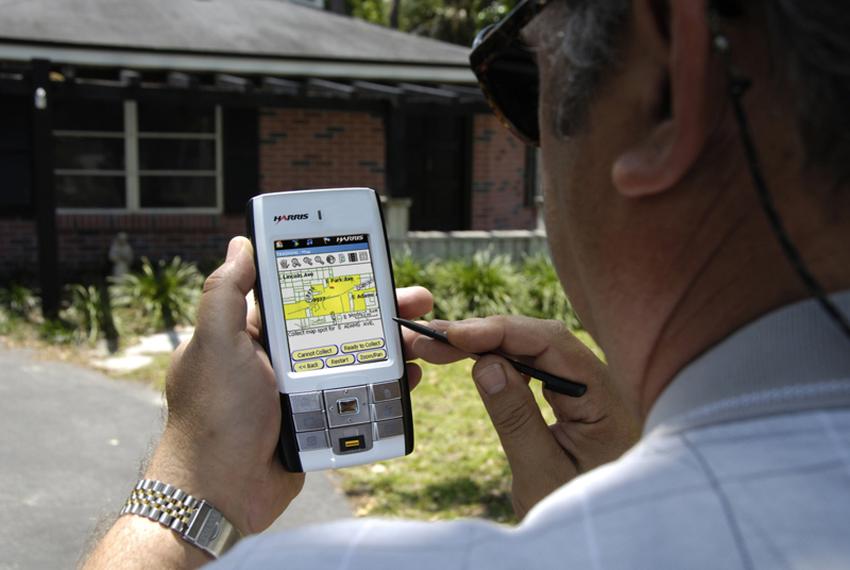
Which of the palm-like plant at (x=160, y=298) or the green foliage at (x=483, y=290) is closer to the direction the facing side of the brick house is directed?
the palm-like plant

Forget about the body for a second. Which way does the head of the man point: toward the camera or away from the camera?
away from the camera

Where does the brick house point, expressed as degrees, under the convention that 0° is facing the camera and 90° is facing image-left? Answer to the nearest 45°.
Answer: approximately 0°

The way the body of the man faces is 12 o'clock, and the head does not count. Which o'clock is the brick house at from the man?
The brick house is roughly at 1 o'clock from the man.

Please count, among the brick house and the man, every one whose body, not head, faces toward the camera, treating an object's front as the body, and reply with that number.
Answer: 1

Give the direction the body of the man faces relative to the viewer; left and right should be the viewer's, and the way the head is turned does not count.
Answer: facing away from the viewer and to the left of the viewer

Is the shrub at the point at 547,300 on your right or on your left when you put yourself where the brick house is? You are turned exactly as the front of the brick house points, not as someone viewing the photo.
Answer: on your left

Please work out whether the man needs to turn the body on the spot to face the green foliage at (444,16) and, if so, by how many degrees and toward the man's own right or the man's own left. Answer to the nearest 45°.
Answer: approximately 45° to the man's own right
